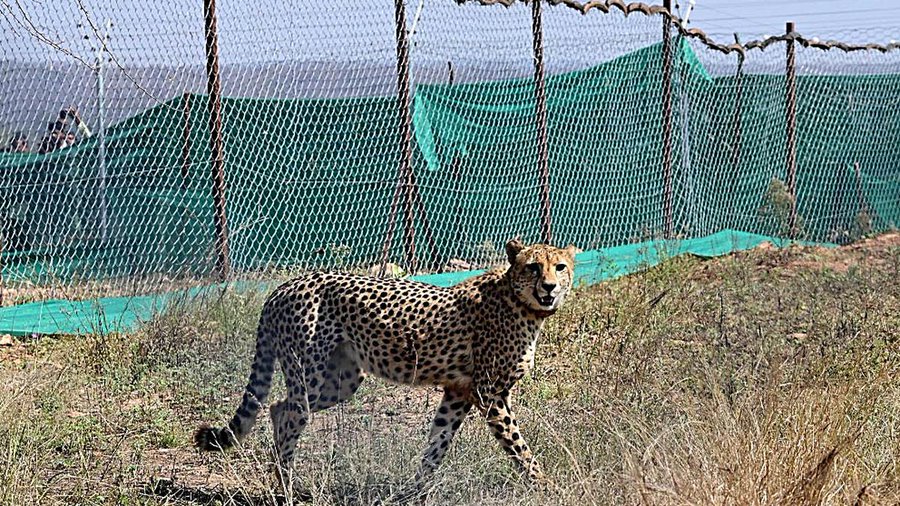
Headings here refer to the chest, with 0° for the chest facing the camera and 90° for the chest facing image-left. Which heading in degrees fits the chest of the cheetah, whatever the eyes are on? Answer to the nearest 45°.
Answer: approximately 270°

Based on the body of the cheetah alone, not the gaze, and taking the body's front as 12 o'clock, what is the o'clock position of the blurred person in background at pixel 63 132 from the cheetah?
The blurred person in background is roughly at 8 o'clock from the cheetah.

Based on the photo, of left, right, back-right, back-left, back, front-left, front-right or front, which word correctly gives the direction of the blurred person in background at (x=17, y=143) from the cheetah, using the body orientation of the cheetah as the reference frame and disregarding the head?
back-left
